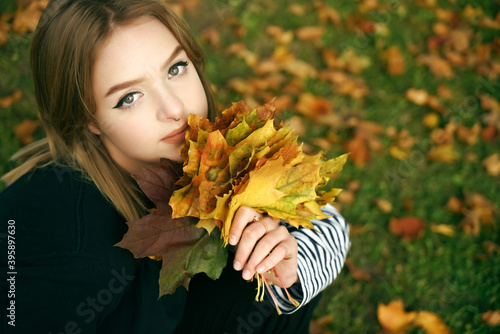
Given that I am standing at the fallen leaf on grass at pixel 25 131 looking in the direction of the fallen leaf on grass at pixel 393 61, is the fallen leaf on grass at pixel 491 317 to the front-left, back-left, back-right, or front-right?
front-right

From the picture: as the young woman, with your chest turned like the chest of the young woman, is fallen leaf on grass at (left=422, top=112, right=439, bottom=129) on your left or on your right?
on your left

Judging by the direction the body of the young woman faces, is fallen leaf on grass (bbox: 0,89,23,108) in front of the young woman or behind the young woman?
behind

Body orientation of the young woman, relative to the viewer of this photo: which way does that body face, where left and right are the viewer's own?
facing the viewer and to the right of the viewer

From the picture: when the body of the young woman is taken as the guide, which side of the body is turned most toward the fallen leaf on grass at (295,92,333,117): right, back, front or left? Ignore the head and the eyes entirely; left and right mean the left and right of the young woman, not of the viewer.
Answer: left

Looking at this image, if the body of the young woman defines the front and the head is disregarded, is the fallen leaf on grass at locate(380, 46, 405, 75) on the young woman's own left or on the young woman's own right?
on the young woman's own left

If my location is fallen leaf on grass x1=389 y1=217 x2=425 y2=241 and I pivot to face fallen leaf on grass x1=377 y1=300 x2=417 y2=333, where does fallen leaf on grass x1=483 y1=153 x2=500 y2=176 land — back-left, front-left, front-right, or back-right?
back-left
